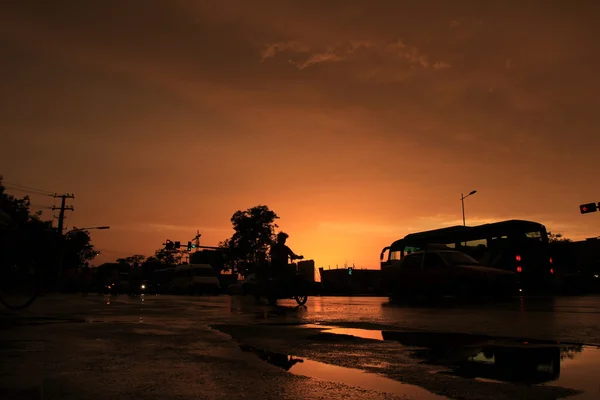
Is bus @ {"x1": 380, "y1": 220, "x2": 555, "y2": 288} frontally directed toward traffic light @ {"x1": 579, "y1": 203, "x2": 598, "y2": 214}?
no

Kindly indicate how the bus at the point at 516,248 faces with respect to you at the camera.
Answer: facing away from the viewer and to the left of the viewer

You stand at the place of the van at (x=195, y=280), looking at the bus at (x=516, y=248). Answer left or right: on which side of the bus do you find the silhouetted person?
right

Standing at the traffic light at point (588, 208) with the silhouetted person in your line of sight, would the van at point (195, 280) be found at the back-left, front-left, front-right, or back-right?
front-right

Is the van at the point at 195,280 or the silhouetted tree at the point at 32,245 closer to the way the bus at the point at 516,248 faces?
the van

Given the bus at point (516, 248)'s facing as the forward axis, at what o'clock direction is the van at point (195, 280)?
The van is roughly at 11 o'clock from the bus.

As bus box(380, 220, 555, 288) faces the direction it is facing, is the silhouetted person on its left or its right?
on its left

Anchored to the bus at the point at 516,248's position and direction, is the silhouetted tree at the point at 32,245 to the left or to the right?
on its left
